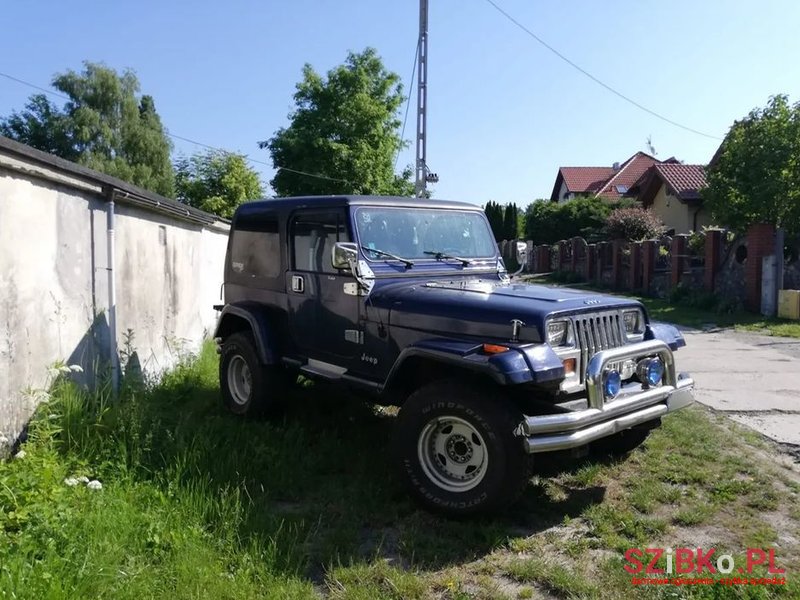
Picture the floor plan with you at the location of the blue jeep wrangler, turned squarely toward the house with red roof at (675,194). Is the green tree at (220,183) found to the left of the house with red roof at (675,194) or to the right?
left

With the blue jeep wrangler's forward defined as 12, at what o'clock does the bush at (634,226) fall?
The bush is roughly at 8 o'clock from the blue jeep wrangler.

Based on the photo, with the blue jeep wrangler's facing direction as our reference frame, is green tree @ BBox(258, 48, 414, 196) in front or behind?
behind

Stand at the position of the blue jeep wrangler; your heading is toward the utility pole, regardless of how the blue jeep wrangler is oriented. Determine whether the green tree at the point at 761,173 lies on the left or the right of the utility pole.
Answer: right

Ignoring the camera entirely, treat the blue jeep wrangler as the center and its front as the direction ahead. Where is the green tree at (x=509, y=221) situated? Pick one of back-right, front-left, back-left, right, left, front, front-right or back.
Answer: back-left

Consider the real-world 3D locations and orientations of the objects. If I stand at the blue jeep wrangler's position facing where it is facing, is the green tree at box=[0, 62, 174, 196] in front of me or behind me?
behind

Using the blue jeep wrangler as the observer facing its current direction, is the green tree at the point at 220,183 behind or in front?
behind

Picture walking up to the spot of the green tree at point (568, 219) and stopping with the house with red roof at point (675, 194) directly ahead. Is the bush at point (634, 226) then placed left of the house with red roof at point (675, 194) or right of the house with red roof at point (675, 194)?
right

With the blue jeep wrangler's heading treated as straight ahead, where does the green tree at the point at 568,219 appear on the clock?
The green tree is roughly at 8 o'clock from the blue jeep wrangler.

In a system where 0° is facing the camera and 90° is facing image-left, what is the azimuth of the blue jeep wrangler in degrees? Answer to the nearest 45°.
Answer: approximately 315°

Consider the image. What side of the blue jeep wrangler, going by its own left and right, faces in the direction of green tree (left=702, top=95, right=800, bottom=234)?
left
